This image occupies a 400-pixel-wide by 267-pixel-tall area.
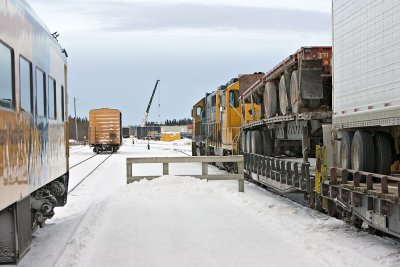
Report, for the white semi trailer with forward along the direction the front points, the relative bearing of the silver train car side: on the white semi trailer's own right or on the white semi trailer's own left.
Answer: on the white semi trailer's own right

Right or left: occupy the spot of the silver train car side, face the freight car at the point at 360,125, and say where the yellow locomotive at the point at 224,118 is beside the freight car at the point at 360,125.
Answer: left

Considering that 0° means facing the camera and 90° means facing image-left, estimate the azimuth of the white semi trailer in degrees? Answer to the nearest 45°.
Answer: approximately 315°

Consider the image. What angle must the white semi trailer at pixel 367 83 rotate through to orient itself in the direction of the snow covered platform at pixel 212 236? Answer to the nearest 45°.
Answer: approximately 90° to its right

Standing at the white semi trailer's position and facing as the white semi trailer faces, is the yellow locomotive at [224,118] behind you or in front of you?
behind
